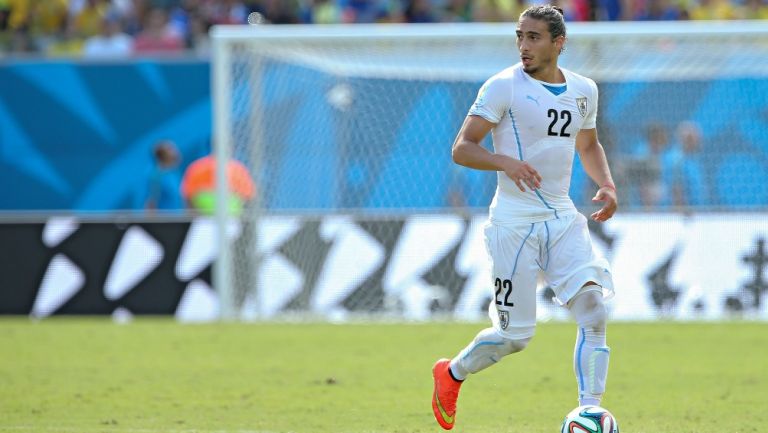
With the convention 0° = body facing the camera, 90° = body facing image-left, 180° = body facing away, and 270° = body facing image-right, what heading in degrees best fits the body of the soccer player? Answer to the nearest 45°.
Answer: approximately 315°

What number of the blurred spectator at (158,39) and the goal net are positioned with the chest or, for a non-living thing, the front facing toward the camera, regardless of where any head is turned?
2

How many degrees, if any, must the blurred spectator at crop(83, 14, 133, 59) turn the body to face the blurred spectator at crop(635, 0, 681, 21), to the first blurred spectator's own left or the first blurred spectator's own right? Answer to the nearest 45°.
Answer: approximately 45° to the first blurred spectator's own left

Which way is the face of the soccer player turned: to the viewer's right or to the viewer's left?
to the viewer's left

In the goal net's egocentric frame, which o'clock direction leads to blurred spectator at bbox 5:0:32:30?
The blurred spectator is roughly at 4 o'clock from the goal net.

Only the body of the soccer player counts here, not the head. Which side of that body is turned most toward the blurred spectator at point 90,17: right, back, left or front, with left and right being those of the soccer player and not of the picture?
back

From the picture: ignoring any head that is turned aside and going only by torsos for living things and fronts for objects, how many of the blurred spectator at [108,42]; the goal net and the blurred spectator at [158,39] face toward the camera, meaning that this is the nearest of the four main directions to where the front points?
3
